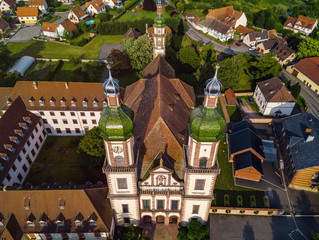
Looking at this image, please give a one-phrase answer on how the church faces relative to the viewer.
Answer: facing the viewer

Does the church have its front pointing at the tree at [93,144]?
no
